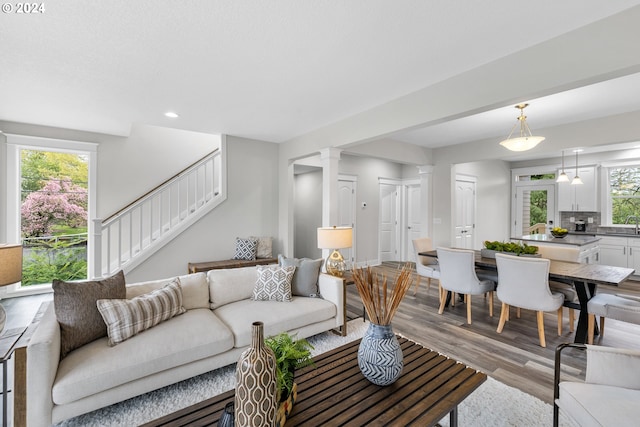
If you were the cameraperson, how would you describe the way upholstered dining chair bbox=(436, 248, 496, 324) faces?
facing away from the viewer and to the right of the viewer

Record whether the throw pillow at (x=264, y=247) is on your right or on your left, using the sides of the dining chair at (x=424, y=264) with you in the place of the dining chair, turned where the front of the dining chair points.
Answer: on your right

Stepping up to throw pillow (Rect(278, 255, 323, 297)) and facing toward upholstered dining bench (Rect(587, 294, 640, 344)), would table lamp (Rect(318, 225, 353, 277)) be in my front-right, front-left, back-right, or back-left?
front-left

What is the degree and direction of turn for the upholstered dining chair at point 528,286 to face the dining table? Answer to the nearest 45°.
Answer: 0° — it already faces it

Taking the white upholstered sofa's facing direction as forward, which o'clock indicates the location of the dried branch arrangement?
The dried branch arrangement is roughly at 12 o'clock from the white upholstered sofa.

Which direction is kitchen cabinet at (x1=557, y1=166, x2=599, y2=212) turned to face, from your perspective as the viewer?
facing the viewer

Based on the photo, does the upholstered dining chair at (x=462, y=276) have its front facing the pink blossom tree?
no

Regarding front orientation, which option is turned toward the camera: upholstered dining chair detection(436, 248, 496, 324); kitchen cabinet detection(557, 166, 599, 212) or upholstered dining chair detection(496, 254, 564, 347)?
the kitchen cabinet

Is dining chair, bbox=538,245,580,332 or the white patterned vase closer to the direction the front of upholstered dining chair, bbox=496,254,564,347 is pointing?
the dining chair

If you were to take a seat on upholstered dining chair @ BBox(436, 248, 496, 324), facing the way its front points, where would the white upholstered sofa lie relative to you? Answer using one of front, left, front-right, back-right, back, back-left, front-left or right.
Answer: back

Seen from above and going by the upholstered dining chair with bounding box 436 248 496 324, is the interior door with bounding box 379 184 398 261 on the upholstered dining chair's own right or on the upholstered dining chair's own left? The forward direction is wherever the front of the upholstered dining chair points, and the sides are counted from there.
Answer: on the upholstered dining chair's own left

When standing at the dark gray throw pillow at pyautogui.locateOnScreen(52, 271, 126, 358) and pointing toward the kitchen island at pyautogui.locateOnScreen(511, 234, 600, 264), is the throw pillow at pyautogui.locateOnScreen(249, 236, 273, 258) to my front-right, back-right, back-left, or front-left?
front-left

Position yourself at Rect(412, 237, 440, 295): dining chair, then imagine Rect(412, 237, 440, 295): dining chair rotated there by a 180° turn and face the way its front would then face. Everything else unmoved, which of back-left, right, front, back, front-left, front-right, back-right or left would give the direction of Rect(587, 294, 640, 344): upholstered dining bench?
back

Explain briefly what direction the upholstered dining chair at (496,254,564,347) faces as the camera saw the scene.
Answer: facing away from the viewer and to the right of the viewer

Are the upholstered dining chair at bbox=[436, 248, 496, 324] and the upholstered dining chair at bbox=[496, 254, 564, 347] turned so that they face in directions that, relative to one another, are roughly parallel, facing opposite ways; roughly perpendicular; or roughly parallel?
roughly parallel

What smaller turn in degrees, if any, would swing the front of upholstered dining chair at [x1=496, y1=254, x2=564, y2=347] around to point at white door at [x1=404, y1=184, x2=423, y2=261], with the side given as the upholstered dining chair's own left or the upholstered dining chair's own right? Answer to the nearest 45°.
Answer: approximately 90° to the upholstered dining chair's own left

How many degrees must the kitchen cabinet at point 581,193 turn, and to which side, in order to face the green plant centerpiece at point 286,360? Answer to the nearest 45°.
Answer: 0° — it already faces it

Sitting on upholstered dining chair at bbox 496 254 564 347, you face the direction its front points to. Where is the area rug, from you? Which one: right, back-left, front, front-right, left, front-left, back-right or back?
back

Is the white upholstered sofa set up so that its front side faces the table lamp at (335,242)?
no

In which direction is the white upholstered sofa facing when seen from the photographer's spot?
facing the viewer and to the right of the viewer
